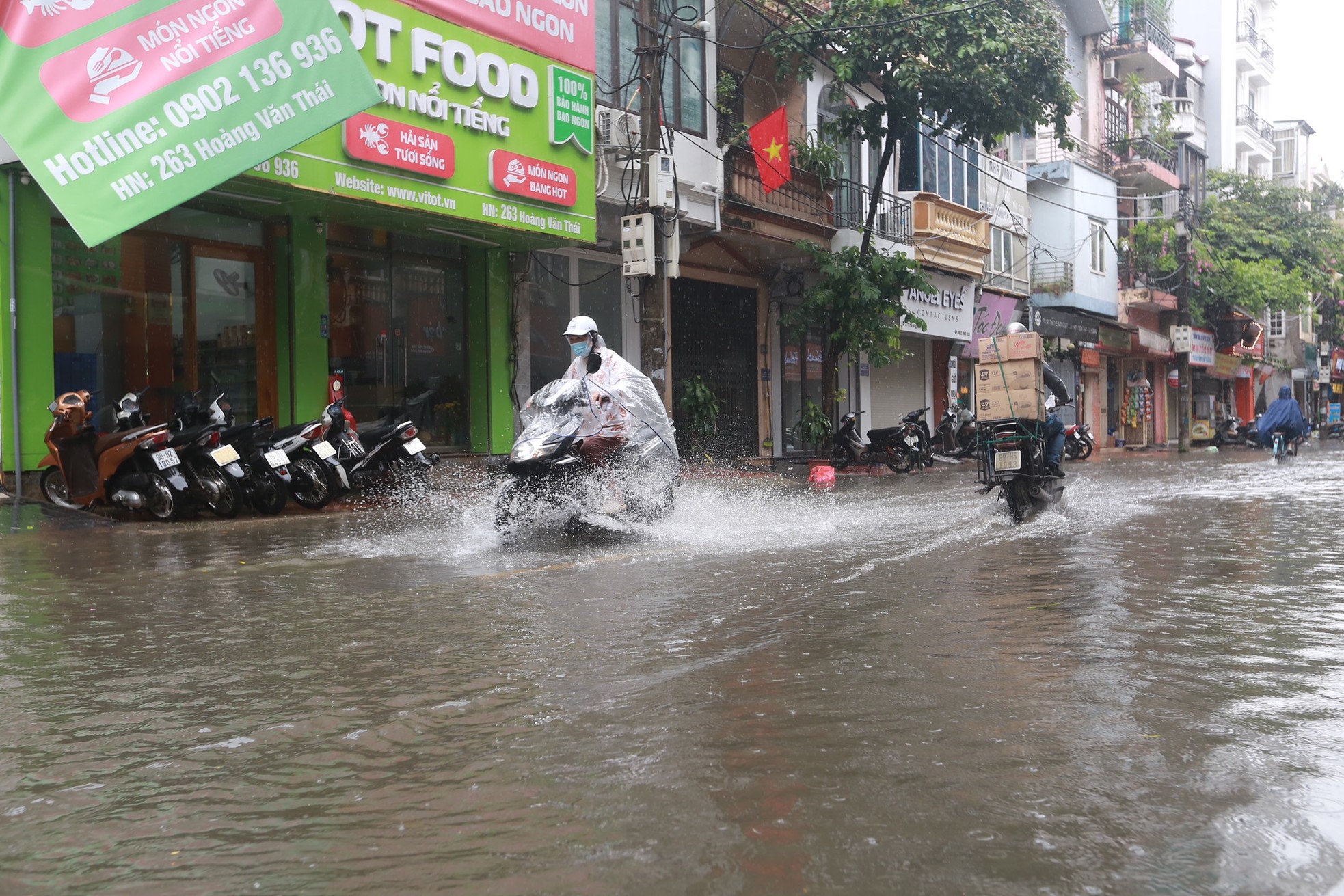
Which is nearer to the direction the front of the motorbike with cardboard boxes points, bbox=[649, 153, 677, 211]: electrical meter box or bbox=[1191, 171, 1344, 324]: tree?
the tree

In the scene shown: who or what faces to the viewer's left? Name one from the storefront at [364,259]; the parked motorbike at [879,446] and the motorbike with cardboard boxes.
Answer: the parked motorbike

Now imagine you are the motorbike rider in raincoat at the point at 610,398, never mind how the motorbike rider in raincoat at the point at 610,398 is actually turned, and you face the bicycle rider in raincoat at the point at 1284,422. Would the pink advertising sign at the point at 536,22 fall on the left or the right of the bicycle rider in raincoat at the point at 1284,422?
left

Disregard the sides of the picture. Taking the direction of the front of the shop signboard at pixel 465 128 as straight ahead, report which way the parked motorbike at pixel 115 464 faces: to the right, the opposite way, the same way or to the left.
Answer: the opposite way

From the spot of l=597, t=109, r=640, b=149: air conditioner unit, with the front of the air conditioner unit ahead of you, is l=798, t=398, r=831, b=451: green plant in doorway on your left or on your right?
on your left

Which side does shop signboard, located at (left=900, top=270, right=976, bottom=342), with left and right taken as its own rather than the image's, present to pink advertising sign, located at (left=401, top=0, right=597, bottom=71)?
right

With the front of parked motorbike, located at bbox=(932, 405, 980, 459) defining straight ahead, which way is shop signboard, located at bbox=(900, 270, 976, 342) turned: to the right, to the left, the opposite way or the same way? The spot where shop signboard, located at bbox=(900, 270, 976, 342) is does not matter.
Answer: the opposite way

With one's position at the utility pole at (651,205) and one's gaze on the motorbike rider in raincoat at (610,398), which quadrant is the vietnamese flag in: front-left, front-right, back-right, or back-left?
back-left
